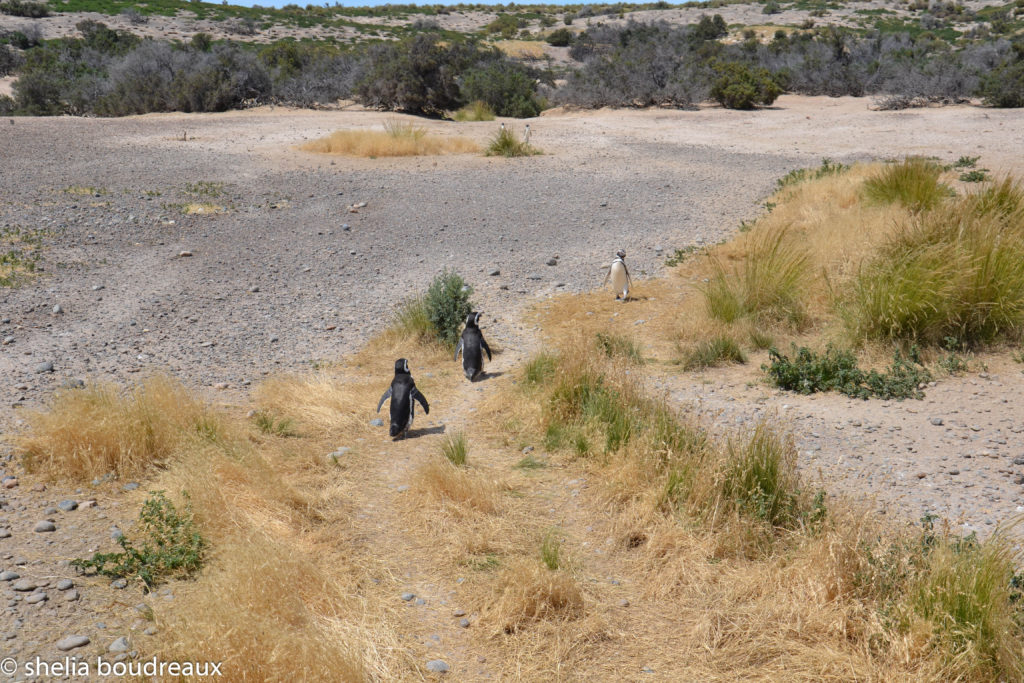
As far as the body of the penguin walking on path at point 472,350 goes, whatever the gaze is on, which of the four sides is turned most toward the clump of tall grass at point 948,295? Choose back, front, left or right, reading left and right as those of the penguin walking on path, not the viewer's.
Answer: right

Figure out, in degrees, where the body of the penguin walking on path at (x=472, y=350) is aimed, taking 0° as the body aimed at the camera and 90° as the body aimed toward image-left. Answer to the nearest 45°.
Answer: approximately 180°

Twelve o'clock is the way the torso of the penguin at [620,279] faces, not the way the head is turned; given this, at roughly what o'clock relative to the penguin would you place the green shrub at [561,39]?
The green shrub is roughly at 6 o'clock from the penguin.

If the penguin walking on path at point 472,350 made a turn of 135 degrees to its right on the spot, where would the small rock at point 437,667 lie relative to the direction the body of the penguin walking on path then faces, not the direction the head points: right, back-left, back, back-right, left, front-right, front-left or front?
front-right

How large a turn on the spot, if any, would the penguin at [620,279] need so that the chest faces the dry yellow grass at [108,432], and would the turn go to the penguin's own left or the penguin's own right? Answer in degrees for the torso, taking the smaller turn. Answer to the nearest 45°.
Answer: approximately 45° to the penguin's own right

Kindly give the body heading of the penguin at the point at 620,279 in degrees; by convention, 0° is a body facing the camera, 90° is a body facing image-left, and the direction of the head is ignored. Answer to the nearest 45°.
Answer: approximately 0°

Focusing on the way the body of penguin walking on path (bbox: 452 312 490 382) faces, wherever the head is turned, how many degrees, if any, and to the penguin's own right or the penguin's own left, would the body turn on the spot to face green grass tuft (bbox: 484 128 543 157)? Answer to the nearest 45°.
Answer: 0° — it already faces it

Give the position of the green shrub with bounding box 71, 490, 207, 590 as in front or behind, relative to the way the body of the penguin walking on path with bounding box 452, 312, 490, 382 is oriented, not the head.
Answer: behind

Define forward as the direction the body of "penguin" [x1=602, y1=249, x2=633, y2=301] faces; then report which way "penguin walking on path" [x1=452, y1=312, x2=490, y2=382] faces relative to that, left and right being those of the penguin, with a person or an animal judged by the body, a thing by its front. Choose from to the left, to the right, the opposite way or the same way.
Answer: the opposite way

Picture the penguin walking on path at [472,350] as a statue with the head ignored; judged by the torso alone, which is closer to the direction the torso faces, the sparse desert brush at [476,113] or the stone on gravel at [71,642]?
the sparse desert brush

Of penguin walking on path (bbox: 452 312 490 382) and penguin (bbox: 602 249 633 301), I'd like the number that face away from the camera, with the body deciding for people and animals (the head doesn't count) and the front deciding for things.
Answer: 1
